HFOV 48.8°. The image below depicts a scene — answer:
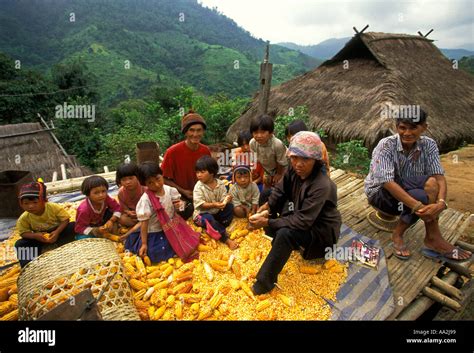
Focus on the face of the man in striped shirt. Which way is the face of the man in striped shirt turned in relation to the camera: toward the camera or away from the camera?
toward the camera

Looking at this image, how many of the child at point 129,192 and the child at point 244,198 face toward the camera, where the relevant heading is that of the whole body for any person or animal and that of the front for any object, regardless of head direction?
2

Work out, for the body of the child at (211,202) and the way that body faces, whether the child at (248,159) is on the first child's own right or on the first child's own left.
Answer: on the first child's own left

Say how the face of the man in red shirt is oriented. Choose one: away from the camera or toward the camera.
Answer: toward the camera

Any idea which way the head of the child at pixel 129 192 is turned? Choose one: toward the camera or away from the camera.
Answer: toward the camera

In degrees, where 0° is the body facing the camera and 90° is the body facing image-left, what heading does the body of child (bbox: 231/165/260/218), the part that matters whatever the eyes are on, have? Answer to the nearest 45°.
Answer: approximately 0°

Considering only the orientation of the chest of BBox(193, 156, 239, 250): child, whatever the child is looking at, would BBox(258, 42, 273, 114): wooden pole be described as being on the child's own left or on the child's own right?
on the child's own left

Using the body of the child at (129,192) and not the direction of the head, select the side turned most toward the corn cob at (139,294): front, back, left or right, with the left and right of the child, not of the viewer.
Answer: front

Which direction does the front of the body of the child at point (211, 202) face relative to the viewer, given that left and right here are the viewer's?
facing the viewer and to the right of the viewer

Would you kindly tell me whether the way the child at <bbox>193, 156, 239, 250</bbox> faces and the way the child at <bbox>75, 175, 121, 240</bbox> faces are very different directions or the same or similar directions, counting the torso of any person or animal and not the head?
same or similar directions

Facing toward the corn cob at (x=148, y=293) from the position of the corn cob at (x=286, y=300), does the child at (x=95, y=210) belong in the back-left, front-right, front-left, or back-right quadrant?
front-right

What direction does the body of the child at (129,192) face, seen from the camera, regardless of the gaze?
toward the camera

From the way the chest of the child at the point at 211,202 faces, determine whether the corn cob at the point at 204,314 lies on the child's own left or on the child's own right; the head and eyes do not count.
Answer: on the child's own right
